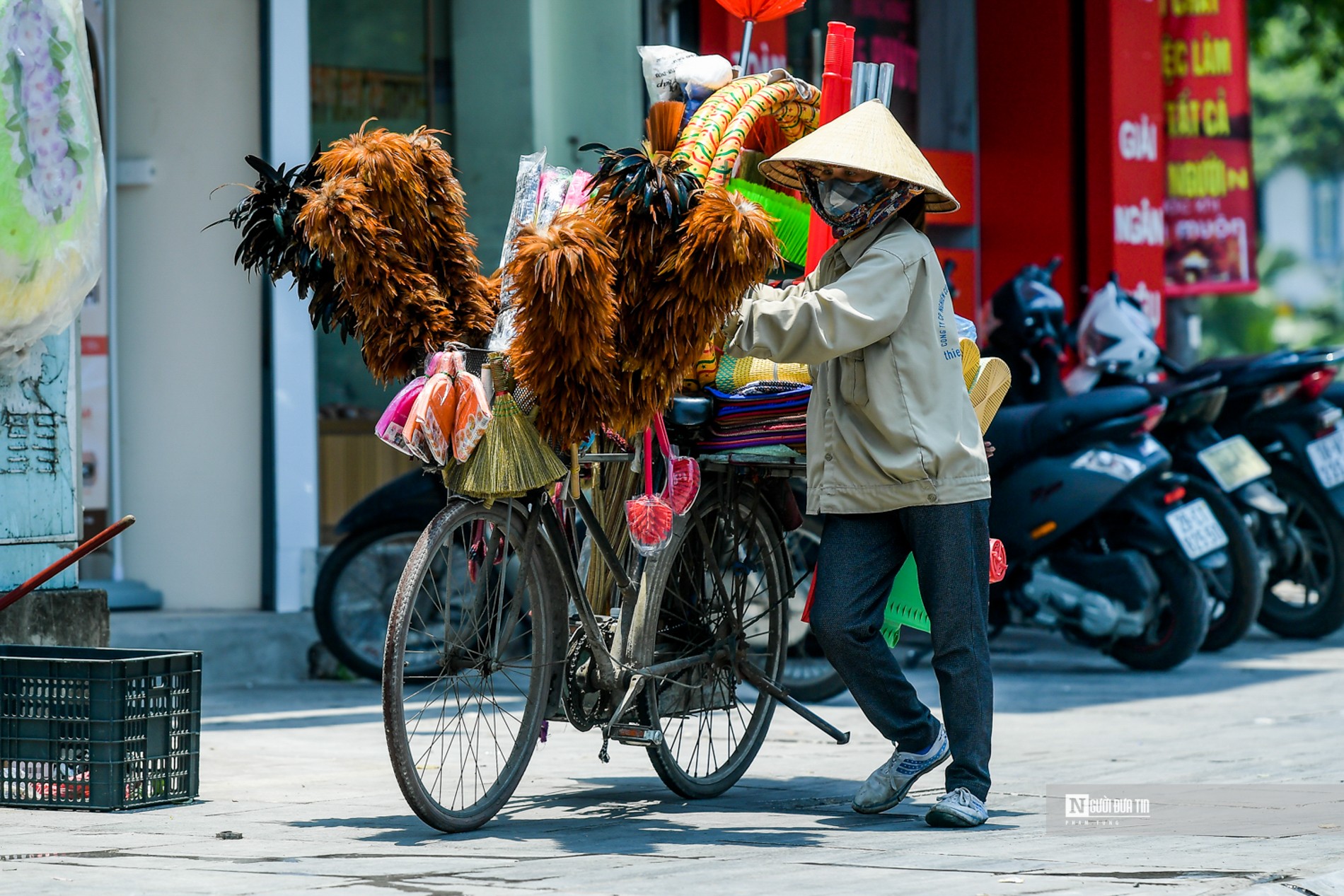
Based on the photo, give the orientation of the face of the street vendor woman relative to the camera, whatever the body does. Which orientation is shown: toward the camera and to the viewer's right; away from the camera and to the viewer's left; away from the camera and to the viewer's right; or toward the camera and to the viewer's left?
toward the camera and to the viewer's left

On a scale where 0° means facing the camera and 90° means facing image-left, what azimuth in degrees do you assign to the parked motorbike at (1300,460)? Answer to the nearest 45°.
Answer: approximately 135°

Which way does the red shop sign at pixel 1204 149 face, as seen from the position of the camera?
facing the viewer

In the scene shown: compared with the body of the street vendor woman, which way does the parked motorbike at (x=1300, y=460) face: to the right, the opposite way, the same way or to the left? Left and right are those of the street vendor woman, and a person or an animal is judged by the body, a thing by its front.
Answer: to the right

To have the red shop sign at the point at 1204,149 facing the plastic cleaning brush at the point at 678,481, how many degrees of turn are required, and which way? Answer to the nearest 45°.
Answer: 0° — it already faces it

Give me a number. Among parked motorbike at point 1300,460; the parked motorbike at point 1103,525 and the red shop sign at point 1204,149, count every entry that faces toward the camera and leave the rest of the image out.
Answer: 1

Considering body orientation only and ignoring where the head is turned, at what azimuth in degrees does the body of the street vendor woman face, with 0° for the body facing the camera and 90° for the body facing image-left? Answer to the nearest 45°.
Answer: approximately 45°

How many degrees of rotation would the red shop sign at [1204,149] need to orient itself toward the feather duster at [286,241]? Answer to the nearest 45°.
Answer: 0° — it already faces it

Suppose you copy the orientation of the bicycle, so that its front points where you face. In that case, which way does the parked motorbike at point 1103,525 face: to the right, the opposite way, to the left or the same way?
to the right

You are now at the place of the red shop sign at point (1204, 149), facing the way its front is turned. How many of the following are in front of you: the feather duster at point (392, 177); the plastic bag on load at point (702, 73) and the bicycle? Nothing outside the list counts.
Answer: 3

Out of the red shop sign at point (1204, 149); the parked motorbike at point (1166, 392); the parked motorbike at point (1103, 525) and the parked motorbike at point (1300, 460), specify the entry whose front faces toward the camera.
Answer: the red shop sign

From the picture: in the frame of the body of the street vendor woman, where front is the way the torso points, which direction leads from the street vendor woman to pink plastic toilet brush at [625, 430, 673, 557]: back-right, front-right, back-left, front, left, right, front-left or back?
front-right

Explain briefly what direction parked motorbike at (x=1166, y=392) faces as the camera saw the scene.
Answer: facing away from the viewer and to the left of the viewer

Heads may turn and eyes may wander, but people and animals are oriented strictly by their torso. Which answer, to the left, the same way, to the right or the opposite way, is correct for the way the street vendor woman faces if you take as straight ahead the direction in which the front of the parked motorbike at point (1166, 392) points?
to the left
